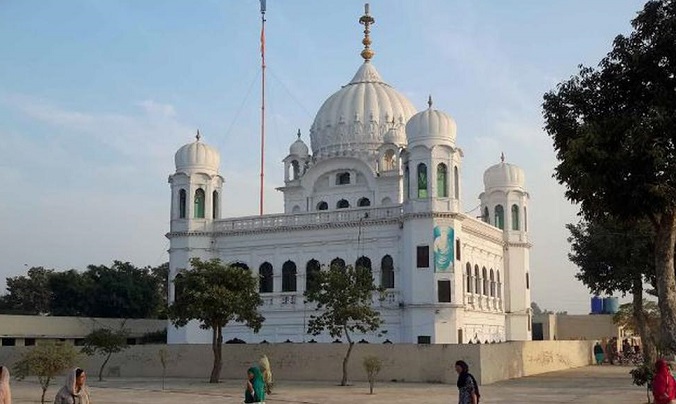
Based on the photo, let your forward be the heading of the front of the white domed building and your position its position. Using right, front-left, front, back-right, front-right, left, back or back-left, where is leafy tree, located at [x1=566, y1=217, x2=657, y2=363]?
left

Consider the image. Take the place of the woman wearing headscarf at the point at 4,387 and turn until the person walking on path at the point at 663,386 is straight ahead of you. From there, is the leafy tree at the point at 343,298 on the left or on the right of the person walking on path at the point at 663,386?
left

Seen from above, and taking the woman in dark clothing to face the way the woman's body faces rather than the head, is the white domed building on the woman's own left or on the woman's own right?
on the woman's own right

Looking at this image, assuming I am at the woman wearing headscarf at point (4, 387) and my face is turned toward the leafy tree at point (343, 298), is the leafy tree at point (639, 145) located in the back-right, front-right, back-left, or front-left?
front-right

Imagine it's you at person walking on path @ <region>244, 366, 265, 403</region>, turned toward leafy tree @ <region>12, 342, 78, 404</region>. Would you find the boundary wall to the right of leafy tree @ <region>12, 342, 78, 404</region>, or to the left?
right

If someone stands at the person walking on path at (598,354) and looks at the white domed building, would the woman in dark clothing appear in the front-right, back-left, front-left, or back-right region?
front-left

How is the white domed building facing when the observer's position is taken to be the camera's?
facing the viewer and to the left of the viewer

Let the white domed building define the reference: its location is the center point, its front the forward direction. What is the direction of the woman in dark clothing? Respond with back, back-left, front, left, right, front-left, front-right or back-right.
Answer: front-left

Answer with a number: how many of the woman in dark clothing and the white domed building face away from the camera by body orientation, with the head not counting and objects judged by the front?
0
